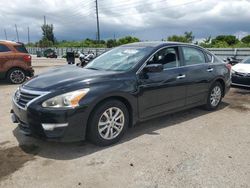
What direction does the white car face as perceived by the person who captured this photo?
facing the viewer and to the left of the viewer

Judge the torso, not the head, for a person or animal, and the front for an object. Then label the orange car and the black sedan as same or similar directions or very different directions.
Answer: same or similar directions

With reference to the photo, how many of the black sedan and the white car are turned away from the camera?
0

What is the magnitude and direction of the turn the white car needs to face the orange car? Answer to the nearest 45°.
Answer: approximately 45° to its right

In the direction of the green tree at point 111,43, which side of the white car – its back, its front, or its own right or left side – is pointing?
right

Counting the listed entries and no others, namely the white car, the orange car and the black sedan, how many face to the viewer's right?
0

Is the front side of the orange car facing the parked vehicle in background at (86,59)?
no

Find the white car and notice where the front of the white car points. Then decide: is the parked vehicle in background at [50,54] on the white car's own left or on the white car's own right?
on the white car's own right

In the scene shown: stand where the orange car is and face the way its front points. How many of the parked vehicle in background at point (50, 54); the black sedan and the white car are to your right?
1

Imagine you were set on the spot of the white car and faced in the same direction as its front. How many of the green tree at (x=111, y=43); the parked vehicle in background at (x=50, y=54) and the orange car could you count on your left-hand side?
0

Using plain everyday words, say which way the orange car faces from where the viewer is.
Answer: facing to the left of the viewer

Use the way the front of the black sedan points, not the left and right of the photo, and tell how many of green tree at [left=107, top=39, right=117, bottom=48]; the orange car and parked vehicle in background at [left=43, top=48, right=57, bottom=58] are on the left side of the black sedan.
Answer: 0

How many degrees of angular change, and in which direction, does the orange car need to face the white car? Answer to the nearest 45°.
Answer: approximately 135° to its left

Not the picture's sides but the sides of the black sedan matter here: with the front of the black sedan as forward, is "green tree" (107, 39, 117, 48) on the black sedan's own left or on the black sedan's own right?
on the black sedan's own right
